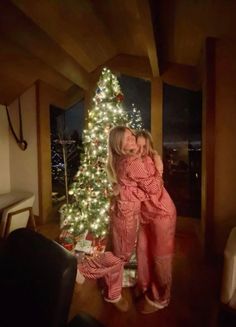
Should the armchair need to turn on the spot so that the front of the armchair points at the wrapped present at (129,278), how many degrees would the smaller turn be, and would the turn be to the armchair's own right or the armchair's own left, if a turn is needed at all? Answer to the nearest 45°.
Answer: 0° — it already faces it

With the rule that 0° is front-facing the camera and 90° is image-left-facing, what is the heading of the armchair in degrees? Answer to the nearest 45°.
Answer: approximately 225°

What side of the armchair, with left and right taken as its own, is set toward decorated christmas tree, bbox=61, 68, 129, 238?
front

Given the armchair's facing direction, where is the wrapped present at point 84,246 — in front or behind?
in front
